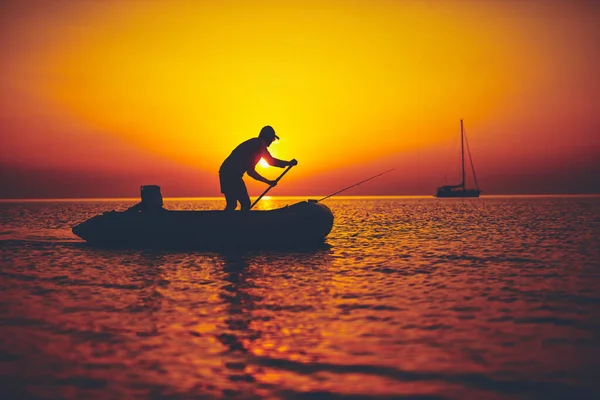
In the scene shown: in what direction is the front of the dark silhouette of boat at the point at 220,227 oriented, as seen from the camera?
facing to the right of the viewer

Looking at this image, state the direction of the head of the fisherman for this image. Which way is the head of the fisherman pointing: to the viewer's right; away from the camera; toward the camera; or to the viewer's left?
to the viewer's right

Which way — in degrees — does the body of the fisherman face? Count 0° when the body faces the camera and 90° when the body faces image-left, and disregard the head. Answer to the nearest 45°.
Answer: approximately 270°
